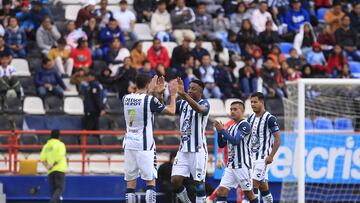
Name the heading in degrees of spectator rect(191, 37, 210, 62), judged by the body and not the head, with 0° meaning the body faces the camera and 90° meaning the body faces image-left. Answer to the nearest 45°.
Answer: approximately 0°

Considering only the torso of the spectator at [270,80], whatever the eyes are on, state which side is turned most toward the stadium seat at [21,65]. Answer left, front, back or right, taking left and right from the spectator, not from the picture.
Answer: right

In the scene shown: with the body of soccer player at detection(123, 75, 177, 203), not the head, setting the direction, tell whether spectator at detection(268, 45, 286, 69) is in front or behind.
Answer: in front

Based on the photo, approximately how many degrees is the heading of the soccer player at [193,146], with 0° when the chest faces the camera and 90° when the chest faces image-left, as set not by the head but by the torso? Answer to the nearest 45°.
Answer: approximately 45°

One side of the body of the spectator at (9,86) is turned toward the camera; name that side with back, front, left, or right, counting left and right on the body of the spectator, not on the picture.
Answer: front

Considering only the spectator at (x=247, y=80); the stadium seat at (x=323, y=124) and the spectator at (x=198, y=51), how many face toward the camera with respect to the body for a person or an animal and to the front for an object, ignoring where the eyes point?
3

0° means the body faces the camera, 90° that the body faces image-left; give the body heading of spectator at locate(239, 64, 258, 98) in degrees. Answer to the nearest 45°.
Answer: approximately 0°

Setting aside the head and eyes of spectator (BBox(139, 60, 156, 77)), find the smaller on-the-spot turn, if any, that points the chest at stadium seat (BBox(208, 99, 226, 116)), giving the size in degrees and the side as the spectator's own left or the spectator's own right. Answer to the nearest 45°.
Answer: approximately 90° to the spectator's own left

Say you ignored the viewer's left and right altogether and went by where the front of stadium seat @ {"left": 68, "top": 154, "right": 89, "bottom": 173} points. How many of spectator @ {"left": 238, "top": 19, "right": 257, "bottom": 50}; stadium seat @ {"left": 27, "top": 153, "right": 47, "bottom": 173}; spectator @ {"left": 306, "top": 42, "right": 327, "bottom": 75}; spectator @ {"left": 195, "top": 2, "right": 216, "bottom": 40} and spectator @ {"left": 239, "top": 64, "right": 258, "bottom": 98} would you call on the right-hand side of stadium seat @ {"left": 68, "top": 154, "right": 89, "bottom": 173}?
1
